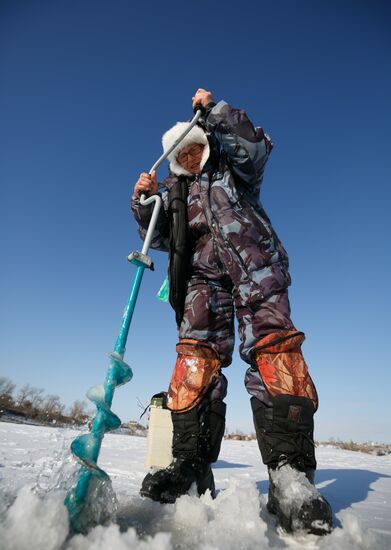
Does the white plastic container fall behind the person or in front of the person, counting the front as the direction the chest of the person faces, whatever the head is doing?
behind

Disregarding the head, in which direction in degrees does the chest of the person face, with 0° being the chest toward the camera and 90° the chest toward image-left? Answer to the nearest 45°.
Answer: approximately 0°
